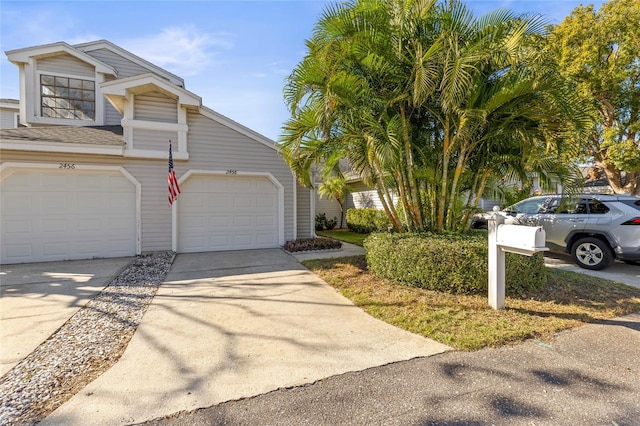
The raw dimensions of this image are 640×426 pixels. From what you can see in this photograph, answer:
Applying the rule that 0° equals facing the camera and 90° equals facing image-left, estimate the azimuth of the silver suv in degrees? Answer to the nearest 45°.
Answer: approximately 135°

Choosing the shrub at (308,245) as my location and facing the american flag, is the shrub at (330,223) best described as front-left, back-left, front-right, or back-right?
back-right

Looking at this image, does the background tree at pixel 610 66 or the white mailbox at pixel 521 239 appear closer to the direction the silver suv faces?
the background tree

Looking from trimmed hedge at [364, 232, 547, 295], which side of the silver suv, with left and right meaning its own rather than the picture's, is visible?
left

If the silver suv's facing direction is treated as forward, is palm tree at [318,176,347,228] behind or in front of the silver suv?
in front

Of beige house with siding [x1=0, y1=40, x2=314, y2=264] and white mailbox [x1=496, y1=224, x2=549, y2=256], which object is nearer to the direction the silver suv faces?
the beige house with siding

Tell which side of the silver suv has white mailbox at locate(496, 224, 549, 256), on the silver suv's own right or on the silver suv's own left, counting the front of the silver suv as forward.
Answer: on the silver suv's own left

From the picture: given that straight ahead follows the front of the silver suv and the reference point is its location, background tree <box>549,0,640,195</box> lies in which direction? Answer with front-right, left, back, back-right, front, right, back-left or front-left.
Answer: front-right
